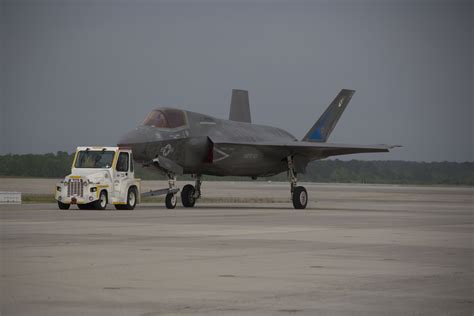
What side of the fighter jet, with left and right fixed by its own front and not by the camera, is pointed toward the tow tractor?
front

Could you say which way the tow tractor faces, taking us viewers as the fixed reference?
facing the viewer and to the left of the viewer

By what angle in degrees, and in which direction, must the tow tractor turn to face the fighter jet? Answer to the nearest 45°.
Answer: approximately 180°

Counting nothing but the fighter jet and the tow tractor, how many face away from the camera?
0
